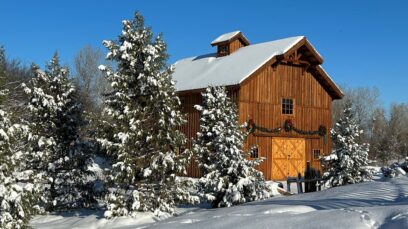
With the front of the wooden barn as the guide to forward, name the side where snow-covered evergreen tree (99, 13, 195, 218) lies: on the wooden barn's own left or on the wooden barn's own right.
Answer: on the wooden barn's own right

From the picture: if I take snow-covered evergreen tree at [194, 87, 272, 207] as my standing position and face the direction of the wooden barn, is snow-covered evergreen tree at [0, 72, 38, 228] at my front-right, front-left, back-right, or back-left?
back-left

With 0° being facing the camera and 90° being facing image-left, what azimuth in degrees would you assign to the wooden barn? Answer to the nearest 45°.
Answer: approximately 315°

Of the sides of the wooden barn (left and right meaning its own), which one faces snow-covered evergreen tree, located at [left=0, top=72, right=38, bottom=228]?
right

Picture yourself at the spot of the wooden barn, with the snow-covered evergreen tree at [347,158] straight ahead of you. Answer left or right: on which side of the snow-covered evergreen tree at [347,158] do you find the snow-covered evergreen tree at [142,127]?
right

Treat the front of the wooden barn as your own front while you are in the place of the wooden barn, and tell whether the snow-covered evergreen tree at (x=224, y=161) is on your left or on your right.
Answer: on your right

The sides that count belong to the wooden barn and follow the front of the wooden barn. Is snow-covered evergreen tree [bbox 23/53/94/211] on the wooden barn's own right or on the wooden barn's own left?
on the wooden barn's own right

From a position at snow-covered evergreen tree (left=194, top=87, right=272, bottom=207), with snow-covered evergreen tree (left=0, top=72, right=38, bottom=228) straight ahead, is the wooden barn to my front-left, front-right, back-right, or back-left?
back-right
